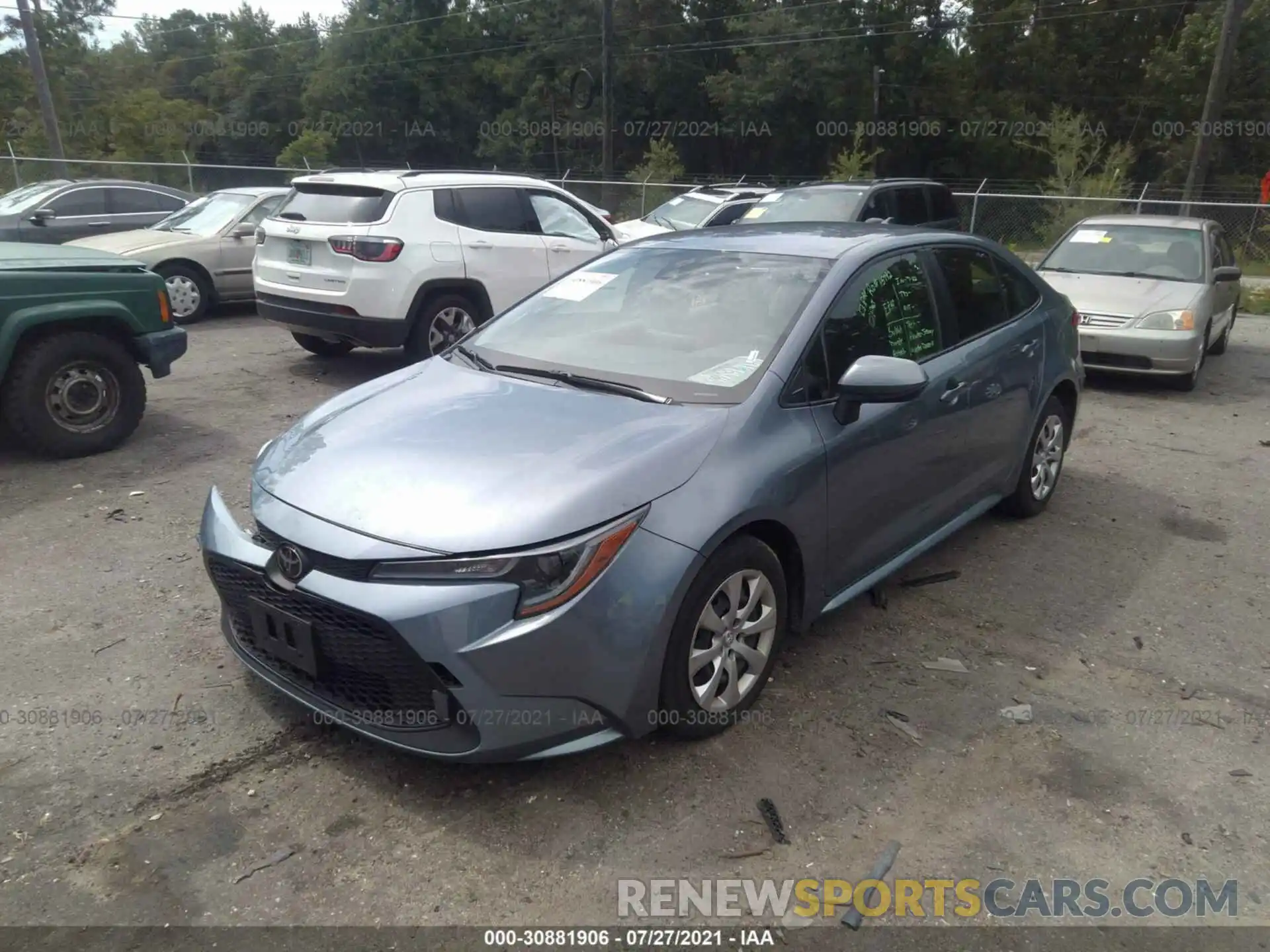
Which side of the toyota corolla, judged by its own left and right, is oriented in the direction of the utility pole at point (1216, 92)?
back

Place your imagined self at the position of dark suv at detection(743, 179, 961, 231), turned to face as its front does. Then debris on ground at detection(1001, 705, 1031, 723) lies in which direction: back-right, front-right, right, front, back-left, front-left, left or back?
front-left

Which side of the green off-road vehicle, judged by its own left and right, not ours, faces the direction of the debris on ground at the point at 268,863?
right

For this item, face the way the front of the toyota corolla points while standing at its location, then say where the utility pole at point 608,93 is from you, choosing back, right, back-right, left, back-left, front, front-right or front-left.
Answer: back-right

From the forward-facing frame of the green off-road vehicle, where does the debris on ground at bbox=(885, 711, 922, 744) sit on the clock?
The debris on ground is roughly at 2 o'clock from the green off-road vehicle.

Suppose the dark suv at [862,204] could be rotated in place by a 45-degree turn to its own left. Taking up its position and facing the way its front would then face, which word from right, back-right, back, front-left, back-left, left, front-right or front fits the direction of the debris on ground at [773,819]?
front

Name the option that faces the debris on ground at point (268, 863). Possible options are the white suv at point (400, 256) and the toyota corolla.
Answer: the toyota corolla

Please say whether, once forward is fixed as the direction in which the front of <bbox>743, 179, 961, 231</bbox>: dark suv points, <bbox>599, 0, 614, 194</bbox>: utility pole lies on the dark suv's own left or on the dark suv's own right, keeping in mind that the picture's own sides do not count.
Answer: on the dark suv's own right

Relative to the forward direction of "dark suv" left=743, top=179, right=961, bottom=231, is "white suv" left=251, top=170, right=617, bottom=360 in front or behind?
in front

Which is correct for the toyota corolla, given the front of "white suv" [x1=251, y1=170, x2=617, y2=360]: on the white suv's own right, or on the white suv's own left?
on the white suv's own right

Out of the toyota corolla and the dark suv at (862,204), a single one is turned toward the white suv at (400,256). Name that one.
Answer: the dark suv

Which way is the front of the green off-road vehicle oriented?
to the viewer's right

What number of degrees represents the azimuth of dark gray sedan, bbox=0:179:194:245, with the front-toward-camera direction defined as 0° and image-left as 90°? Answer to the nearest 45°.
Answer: approximately 45°
